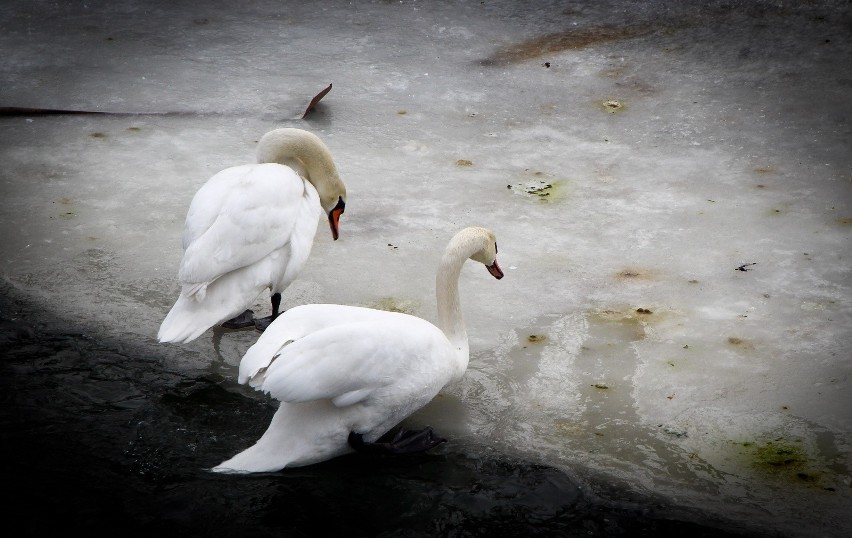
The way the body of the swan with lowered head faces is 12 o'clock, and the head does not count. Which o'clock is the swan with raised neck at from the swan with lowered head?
The swan with raised neck is roughly at 4 o'clock from the swan with lowered head.

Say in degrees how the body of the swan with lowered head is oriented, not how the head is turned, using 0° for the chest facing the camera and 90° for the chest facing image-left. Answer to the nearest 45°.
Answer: approximately 225°
